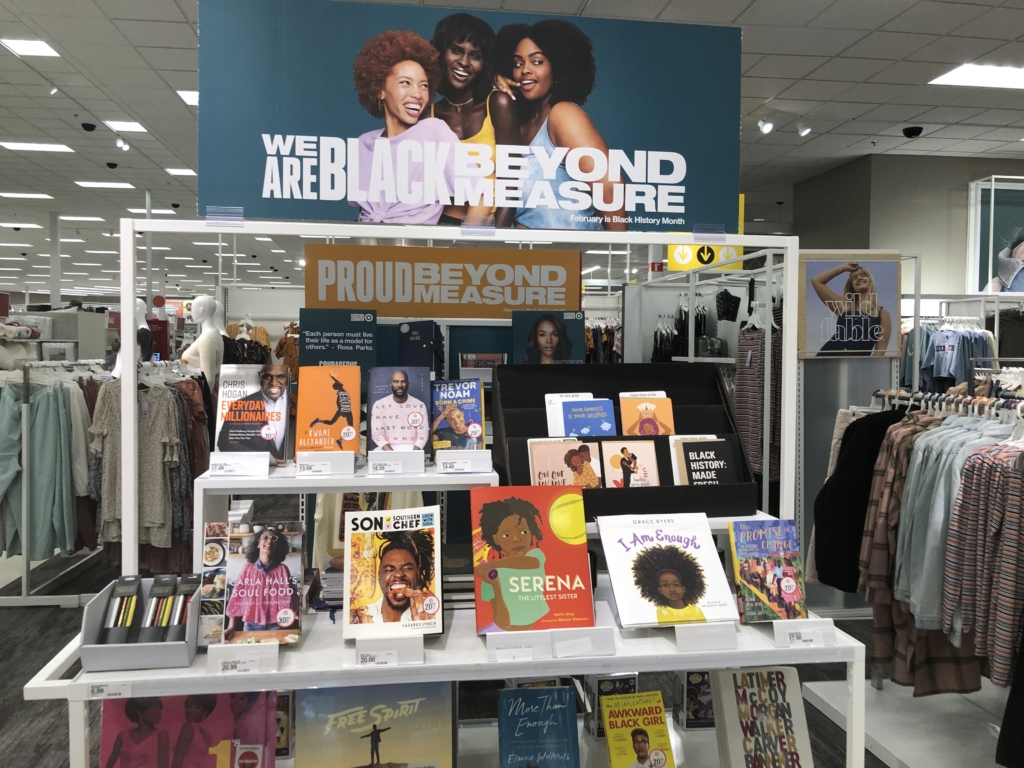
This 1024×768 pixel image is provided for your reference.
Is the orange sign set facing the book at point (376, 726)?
yes

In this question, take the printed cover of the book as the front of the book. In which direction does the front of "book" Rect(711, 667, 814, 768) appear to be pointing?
toward the camera

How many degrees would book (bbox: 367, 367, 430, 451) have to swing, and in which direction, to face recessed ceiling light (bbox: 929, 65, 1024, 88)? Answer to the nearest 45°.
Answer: approximately 135° to its left

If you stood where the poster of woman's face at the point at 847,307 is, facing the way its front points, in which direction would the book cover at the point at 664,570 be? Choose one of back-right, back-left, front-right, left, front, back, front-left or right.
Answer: front

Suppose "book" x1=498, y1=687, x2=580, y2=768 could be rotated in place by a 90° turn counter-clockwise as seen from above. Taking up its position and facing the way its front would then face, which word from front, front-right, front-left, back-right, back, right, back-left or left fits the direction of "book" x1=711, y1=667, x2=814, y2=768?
front

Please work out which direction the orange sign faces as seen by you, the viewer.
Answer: facing the viewer

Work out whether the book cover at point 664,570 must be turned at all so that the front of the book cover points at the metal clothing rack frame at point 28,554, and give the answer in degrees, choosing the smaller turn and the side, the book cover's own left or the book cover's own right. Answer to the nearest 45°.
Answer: approximately 135° to the book cover's own right

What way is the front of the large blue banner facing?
toward the camera

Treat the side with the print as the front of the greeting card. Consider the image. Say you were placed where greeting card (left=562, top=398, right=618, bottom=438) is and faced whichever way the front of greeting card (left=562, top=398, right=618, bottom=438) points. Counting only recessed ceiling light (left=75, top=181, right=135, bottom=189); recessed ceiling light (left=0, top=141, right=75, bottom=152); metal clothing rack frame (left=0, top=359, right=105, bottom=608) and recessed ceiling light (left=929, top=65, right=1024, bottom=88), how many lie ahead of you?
0

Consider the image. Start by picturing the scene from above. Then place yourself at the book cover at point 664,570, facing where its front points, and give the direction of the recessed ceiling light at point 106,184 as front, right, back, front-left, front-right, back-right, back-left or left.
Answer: back-right

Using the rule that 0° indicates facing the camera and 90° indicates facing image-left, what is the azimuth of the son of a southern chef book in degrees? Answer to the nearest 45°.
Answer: approximately 0°

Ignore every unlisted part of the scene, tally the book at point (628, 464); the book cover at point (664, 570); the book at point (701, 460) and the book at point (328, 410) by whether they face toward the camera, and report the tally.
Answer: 4

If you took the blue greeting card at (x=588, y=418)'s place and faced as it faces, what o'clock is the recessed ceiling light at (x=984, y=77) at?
The recessed ceiling light is roughly at 7 o'clock from the blue greeting card.

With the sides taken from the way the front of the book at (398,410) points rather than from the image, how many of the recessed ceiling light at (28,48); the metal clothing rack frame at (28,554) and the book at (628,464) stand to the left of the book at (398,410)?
1

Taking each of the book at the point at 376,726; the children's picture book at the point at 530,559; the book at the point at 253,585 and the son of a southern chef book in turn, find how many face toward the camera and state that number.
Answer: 4

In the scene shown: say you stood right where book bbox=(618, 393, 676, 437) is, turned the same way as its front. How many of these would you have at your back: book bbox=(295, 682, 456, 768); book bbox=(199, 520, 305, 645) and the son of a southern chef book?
0

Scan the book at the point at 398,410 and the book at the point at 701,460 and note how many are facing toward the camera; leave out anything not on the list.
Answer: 2

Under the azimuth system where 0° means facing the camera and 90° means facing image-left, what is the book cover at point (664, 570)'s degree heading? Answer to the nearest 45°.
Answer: approximately 0°
